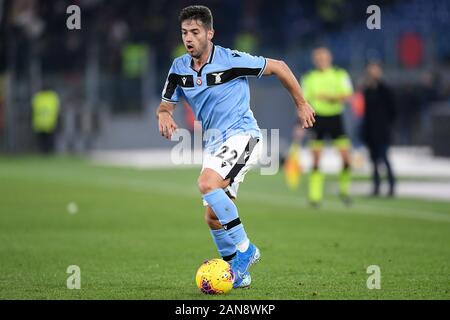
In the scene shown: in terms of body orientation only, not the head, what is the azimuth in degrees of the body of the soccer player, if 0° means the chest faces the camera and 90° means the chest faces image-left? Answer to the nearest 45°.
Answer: approximately 45°

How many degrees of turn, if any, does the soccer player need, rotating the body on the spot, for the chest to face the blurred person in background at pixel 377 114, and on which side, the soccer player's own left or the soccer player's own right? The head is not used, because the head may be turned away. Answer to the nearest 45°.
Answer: approximately 135° to the soccer player's own right

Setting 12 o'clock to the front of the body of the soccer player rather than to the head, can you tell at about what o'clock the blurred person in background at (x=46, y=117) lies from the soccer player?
The blurred person in background is roughly at 4 o'clock from the soccer player.

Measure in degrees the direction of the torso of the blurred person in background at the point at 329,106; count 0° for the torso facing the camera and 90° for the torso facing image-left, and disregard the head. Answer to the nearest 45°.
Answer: approximately 0°

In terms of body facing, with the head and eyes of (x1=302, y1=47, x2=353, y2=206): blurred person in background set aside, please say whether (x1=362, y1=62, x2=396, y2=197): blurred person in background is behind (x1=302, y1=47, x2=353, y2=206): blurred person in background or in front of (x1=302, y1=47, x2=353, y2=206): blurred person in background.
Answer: behind

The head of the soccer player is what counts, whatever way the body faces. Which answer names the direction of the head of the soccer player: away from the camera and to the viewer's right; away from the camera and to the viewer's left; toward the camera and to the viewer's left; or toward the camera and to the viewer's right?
toward the camera and to the viewer's left
